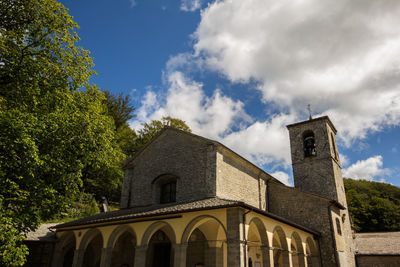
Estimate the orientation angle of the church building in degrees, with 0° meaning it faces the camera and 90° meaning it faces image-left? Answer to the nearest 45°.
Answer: approximately 45°

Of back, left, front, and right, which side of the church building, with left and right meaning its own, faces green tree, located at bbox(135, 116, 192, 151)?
right

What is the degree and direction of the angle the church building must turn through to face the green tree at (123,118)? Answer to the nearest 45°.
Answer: approximately 90° to its right
